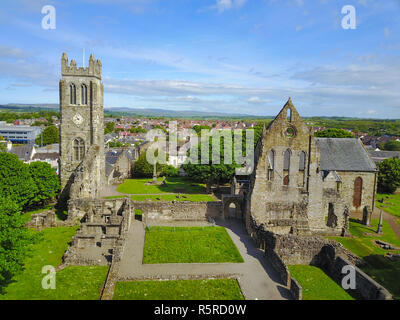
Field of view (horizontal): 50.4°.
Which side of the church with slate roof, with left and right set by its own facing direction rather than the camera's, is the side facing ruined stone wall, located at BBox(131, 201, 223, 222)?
right

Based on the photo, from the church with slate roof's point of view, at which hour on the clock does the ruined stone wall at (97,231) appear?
The ruined stone wall is roughly at 2 o'clock from the church with slate roof.

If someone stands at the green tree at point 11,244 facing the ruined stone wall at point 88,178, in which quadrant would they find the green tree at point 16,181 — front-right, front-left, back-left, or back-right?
front-left

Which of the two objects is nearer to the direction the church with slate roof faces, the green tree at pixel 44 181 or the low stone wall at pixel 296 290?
the low stone wall

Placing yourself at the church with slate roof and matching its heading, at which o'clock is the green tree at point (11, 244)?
The green tree is roughly at 1 o'clock from the church with slate roof.

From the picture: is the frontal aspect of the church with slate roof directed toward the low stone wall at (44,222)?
no

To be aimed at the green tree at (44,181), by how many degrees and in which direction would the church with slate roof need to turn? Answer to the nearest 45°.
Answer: approximately 90° to its right

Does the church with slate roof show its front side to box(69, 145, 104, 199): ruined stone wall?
no

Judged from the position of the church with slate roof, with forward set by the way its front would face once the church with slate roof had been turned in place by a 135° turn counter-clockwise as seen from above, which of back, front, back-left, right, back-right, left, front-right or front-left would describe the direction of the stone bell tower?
back-left

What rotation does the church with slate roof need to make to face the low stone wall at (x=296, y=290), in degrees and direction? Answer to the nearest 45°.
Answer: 0° — it already faces it

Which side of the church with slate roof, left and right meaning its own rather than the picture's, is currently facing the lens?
front
